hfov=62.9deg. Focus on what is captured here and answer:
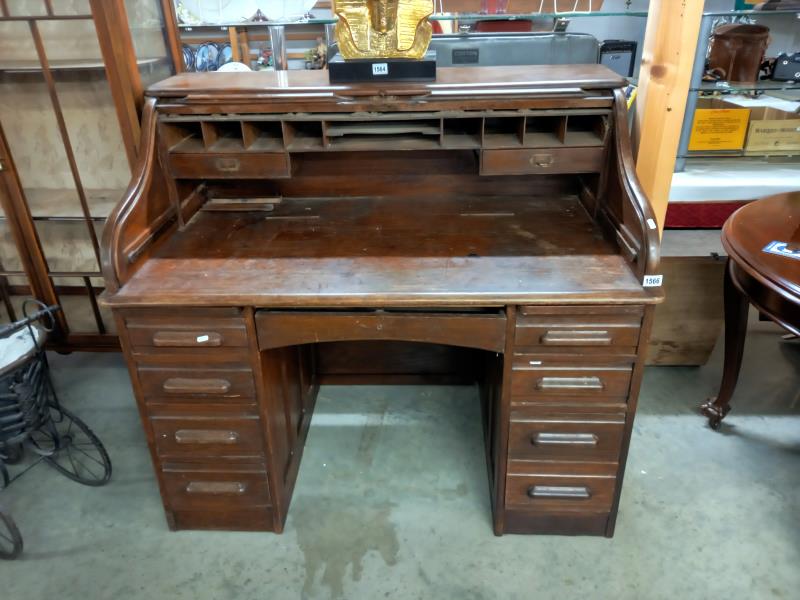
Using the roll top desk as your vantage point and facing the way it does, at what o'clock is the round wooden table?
The round wooden table is roughly at 9 o'clock from the roll top desk.

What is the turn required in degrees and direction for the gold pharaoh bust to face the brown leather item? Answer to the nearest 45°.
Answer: approximately 135° to its left

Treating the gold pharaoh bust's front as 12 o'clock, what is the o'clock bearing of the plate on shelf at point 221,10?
The plate on shelf is roughly at 5 o'clock from the gold pharaoh bust.

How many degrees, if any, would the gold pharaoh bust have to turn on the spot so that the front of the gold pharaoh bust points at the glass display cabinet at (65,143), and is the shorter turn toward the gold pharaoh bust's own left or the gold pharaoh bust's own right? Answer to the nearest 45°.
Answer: approximately 135° to the gold pharaoh bust's own right

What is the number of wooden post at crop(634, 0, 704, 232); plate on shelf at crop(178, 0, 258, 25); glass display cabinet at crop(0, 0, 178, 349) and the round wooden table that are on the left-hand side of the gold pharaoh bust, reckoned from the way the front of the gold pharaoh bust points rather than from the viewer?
2

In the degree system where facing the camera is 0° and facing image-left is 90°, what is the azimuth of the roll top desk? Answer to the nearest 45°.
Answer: approximately 0°

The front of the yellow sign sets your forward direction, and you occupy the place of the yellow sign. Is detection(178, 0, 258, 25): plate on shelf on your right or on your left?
on your right

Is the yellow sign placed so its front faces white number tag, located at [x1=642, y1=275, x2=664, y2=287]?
yes

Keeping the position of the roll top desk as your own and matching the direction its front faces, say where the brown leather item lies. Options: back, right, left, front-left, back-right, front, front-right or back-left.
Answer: back-left
